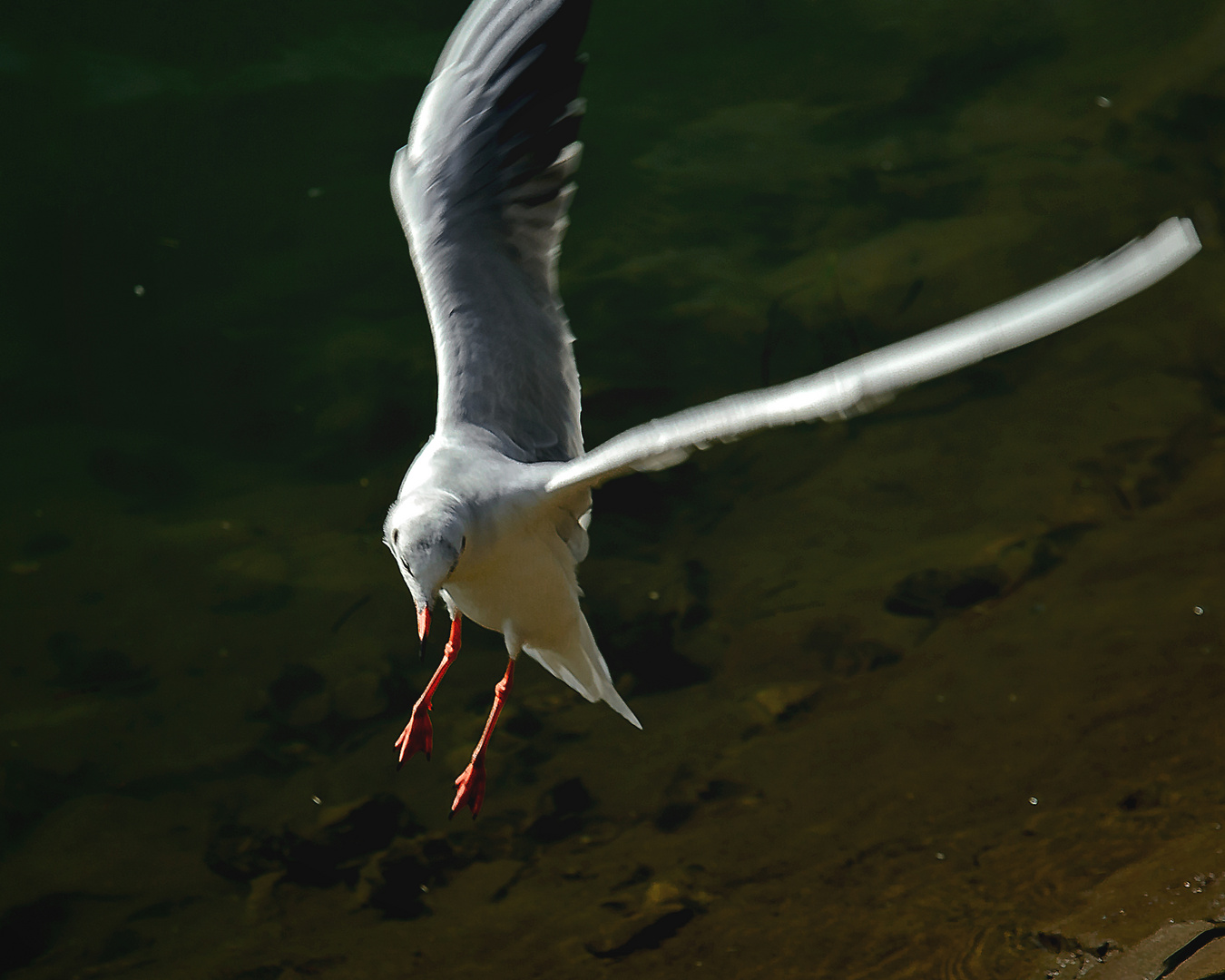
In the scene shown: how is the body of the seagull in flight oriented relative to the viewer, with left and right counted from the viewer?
facing the viewer and to the left of the viewer
